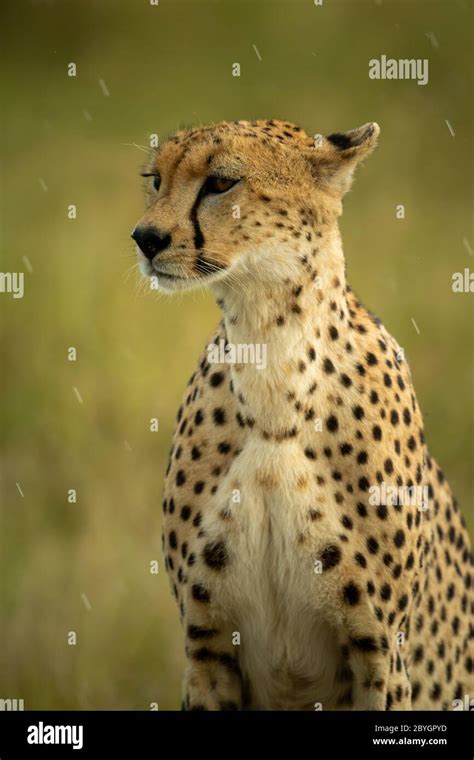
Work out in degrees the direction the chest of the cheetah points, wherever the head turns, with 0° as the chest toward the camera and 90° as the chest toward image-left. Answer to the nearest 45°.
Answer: approximately 45°
